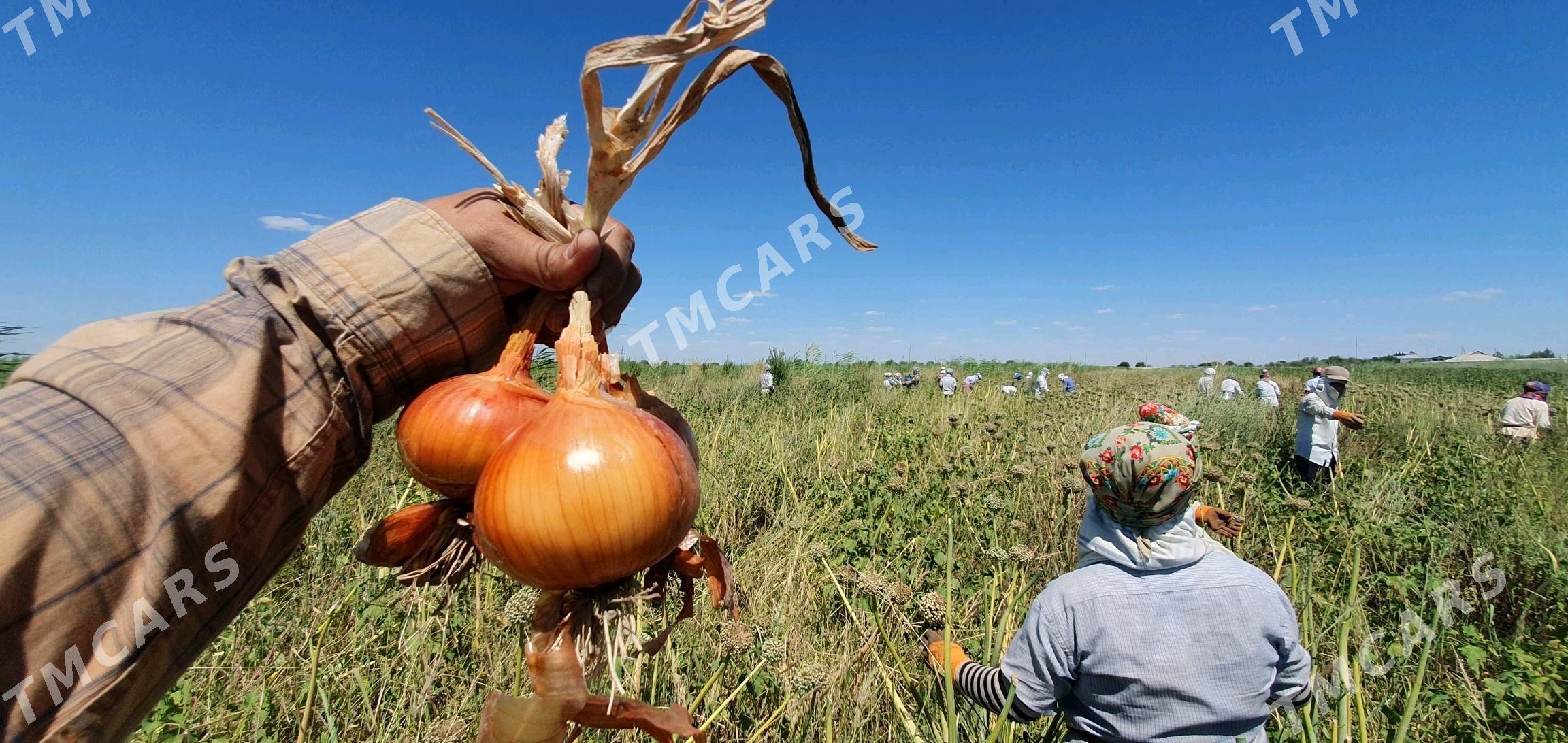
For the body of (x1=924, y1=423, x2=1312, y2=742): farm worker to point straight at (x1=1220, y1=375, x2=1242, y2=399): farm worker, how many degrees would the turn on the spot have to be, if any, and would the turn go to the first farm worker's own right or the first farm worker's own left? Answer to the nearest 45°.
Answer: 0° — they already face them

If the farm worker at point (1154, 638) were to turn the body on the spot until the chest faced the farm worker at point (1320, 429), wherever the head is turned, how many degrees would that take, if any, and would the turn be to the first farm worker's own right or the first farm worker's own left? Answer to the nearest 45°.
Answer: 0° — they already face them

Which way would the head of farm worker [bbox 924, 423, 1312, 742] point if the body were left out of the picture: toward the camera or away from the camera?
away from the camera

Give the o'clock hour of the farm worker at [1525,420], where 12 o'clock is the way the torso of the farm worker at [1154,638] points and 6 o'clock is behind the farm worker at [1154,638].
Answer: the farm worker at [1525,420] is roughly at 1 o'clock from the farm worker at [1154,638].

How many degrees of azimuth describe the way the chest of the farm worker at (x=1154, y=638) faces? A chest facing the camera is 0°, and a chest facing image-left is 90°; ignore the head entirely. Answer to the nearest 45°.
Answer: approximately 180°

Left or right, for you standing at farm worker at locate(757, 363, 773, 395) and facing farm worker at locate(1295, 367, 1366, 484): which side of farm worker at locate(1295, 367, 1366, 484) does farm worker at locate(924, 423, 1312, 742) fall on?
right
